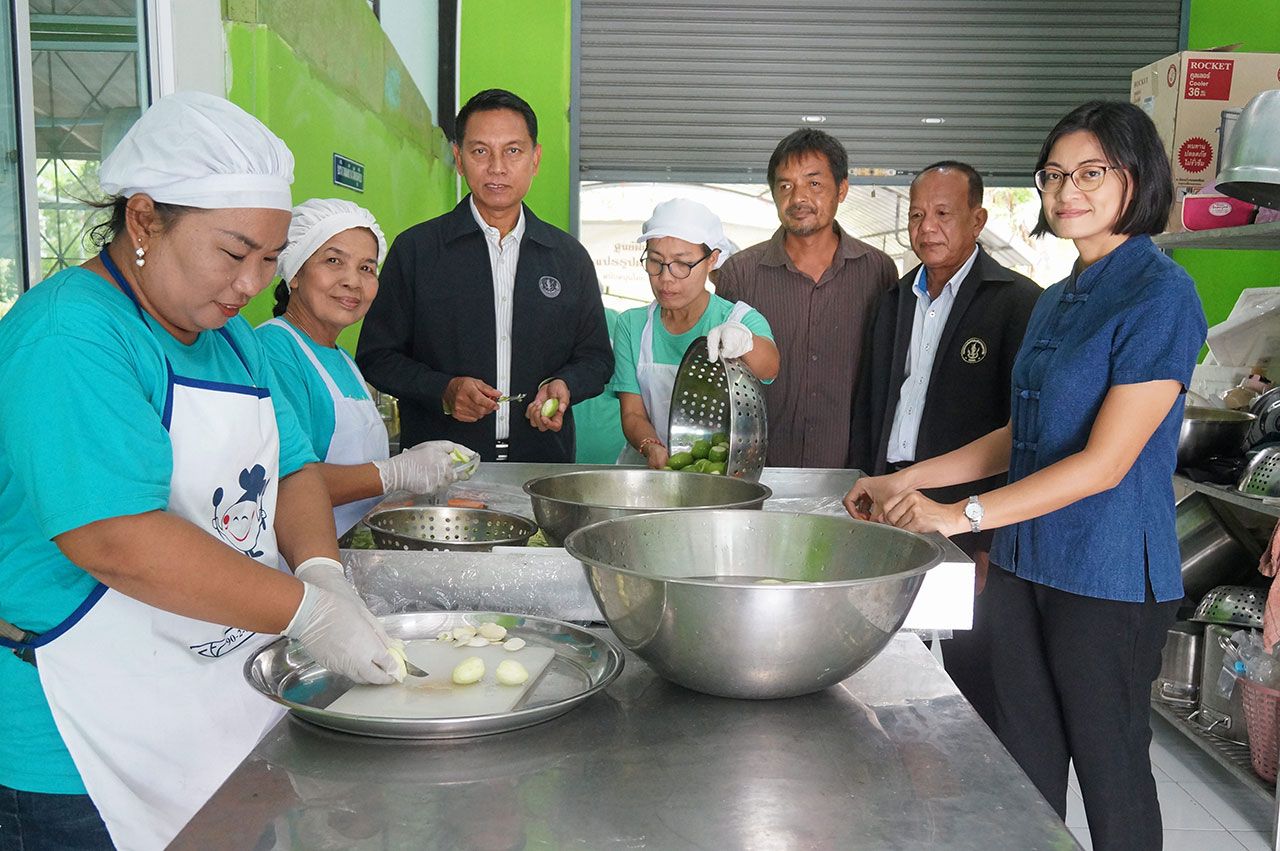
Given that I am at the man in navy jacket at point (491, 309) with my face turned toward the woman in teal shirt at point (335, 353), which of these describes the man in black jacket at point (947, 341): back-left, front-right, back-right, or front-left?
back-left

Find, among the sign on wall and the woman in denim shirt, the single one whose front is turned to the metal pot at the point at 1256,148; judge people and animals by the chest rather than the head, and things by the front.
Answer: the sign on wall

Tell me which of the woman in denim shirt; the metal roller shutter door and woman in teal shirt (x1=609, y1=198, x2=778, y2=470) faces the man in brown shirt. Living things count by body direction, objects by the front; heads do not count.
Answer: the metal roller shutter door

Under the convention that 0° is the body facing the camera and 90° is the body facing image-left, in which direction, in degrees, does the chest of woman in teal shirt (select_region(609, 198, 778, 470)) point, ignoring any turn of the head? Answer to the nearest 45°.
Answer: approximately 0°

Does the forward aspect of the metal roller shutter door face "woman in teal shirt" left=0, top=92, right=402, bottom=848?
yes

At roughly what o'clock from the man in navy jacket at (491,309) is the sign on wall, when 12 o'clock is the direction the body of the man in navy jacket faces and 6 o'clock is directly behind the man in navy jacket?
The sign on wall is roughly at 5 o'clock from the man in navy jacket.

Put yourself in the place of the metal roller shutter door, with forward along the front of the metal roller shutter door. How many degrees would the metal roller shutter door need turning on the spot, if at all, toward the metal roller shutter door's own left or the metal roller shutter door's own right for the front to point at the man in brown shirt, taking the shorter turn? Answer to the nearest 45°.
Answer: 0° — it already faces them
